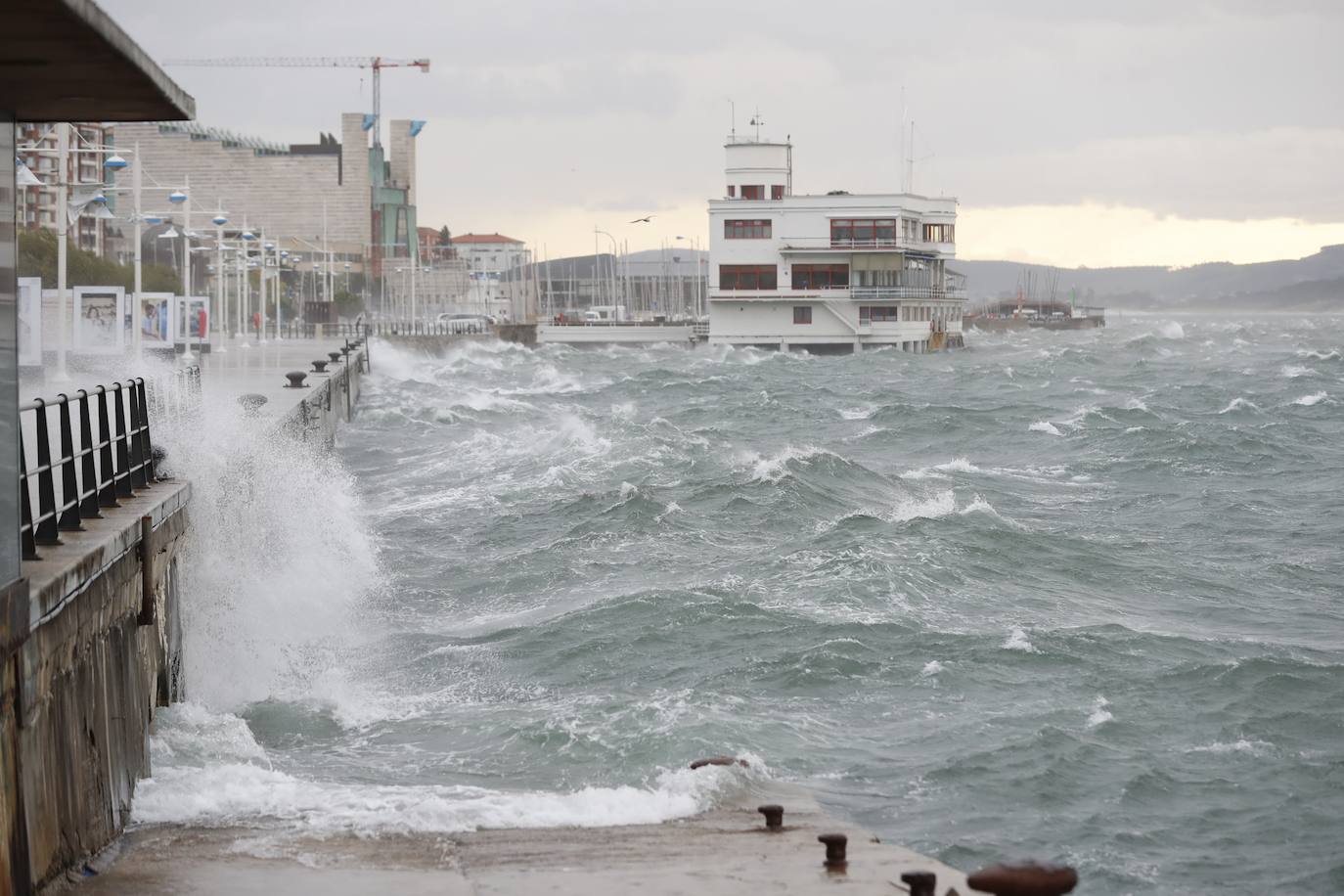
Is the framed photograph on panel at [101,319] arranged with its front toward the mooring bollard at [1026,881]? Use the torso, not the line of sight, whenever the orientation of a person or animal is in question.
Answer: yes

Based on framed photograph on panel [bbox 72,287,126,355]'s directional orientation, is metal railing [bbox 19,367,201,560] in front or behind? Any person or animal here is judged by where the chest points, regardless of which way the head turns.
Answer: in front

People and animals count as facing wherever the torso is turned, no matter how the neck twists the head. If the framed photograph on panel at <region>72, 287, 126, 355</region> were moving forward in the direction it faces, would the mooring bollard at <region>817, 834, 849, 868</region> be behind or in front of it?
in front

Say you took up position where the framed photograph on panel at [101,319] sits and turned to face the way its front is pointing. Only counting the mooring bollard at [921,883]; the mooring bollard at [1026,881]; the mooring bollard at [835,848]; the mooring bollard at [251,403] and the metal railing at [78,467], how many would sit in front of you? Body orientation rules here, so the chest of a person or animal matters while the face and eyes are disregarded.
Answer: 5

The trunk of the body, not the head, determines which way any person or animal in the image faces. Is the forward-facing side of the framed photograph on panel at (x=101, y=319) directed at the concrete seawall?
yes

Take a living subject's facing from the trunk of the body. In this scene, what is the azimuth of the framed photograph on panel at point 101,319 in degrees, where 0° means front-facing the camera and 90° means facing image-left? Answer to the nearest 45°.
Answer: approximately 0°

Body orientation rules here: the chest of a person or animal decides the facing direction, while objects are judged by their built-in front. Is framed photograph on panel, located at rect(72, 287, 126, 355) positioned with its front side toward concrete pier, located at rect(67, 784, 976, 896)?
yes

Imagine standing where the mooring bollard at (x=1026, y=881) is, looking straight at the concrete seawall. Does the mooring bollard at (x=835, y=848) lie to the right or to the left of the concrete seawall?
right

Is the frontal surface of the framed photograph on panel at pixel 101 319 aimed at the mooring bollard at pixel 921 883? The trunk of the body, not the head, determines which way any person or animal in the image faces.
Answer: yes
